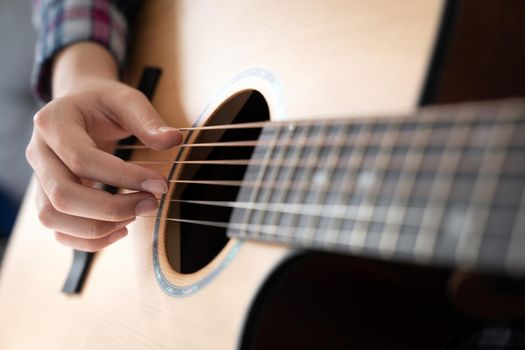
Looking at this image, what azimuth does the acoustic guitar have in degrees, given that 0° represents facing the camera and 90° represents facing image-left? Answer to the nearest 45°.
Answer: approximately 45°
